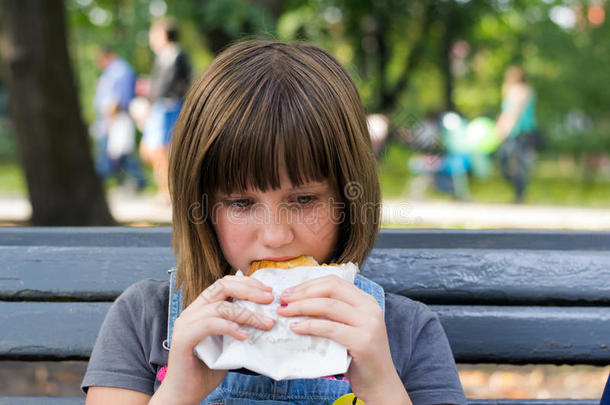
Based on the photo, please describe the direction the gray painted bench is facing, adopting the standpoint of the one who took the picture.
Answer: facing the viewer

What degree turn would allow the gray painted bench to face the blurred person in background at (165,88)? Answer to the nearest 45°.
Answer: approximately 180°

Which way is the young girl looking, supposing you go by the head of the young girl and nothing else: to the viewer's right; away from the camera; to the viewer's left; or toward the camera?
toward the camera

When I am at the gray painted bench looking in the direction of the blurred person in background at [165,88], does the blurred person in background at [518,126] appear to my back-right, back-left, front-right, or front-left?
front-right

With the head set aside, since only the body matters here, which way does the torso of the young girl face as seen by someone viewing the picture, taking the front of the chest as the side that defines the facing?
toward the camera

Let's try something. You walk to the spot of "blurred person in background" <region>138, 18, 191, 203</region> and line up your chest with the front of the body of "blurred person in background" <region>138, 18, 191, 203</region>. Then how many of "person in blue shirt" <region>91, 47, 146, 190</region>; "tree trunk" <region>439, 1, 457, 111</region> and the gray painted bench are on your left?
1

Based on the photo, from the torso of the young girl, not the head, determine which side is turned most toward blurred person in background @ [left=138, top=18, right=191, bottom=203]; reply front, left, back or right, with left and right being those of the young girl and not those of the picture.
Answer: back

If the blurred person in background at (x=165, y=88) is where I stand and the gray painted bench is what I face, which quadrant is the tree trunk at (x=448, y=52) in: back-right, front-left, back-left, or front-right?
back-left
